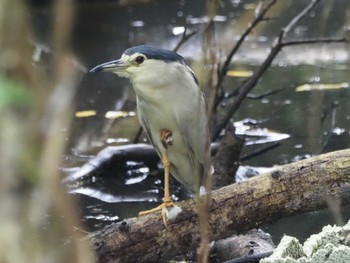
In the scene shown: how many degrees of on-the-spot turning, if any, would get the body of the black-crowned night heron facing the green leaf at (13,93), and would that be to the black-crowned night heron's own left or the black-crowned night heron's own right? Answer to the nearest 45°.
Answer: approximately 45° to the black-crowned night heron's own left

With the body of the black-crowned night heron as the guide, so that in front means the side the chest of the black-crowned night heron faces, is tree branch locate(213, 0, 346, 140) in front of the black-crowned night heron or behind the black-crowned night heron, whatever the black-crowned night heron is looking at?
behind

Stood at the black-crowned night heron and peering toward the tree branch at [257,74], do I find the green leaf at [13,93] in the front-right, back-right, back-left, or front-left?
back-right

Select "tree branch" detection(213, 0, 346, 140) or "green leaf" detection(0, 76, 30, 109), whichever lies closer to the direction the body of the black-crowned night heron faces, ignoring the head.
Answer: the green leaf

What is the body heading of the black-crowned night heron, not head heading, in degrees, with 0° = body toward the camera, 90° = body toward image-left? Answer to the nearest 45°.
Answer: approximately 45°
